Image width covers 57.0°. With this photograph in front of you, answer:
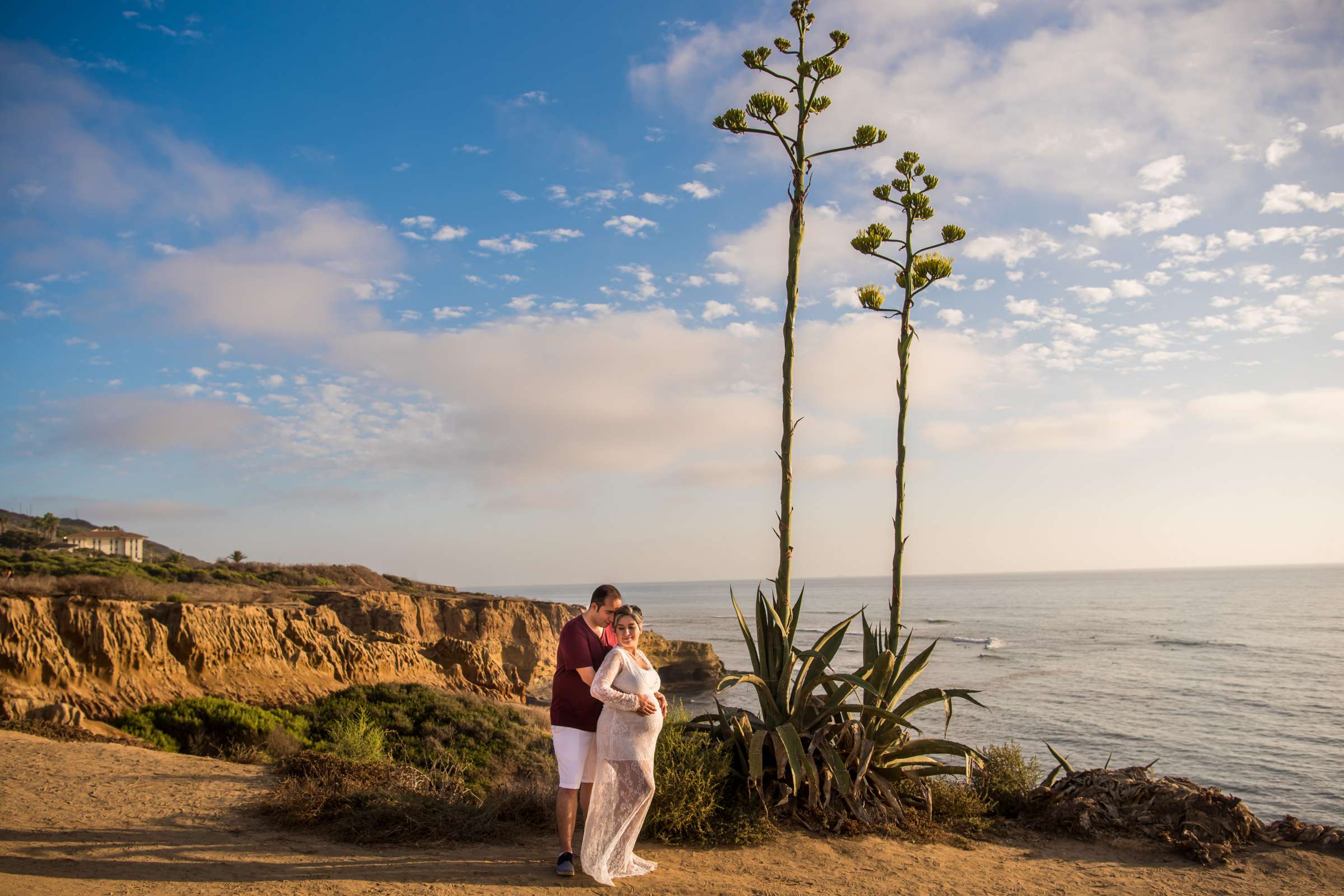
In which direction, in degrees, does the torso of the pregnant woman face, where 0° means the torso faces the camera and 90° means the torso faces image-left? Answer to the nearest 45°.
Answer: approximately 315°

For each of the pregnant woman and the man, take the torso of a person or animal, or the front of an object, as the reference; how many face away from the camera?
0

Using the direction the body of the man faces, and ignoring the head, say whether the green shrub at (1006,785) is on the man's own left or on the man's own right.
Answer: on the man's own left

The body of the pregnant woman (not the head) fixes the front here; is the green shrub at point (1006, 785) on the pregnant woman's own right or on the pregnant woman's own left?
on the pregnant woman's own left

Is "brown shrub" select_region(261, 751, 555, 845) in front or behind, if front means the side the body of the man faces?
behind

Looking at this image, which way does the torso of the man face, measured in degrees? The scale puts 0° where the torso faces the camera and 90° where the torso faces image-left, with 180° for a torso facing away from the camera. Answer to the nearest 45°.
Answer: approximately 315°

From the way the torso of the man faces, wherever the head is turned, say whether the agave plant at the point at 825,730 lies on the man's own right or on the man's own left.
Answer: on the man's own left

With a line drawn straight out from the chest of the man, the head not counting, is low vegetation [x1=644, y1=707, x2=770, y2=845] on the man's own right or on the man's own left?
on the man's own left
